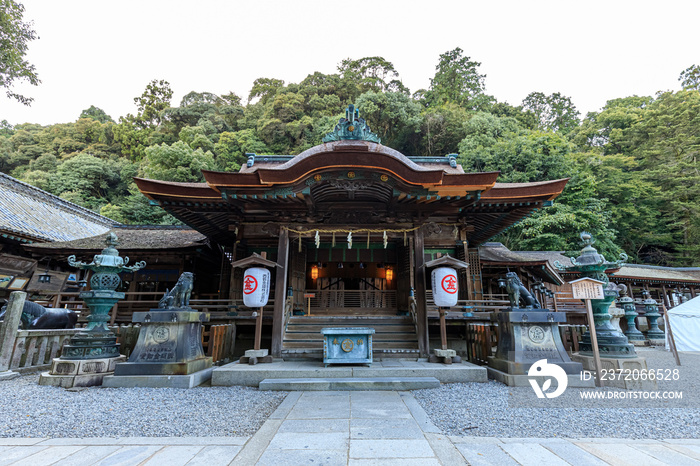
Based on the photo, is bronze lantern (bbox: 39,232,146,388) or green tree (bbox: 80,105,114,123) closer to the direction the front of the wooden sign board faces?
the bronze lantern

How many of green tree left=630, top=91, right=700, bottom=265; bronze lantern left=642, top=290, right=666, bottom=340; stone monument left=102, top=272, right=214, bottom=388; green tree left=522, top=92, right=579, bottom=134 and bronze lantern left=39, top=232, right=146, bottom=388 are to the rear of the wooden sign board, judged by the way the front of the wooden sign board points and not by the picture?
3

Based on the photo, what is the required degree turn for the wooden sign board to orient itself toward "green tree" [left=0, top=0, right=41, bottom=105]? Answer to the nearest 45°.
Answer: approximately 90° to its right

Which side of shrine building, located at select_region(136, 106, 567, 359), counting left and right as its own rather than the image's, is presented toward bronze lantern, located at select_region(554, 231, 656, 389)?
left

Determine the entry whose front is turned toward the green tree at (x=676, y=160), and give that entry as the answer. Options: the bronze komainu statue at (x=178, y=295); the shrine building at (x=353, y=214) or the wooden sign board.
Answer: the bronze komainu statue

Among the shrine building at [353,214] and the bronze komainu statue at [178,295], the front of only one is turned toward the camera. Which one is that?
the shrine building

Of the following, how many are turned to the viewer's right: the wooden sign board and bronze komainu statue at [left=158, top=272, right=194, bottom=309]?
1

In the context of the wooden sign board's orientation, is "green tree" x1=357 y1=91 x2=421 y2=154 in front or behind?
behind

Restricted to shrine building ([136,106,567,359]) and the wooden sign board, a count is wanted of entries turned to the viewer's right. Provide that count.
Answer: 0

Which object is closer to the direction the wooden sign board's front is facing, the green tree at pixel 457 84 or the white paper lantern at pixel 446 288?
the white paper lantern

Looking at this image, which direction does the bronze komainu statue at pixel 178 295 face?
to the viewer's right

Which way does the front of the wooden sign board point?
toward the camera

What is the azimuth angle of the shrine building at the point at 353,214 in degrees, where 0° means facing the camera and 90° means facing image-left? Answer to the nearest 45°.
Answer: approximately 0°

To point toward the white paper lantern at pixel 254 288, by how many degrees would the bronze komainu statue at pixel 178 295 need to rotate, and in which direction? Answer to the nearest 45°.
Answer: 0° — it already faces it
